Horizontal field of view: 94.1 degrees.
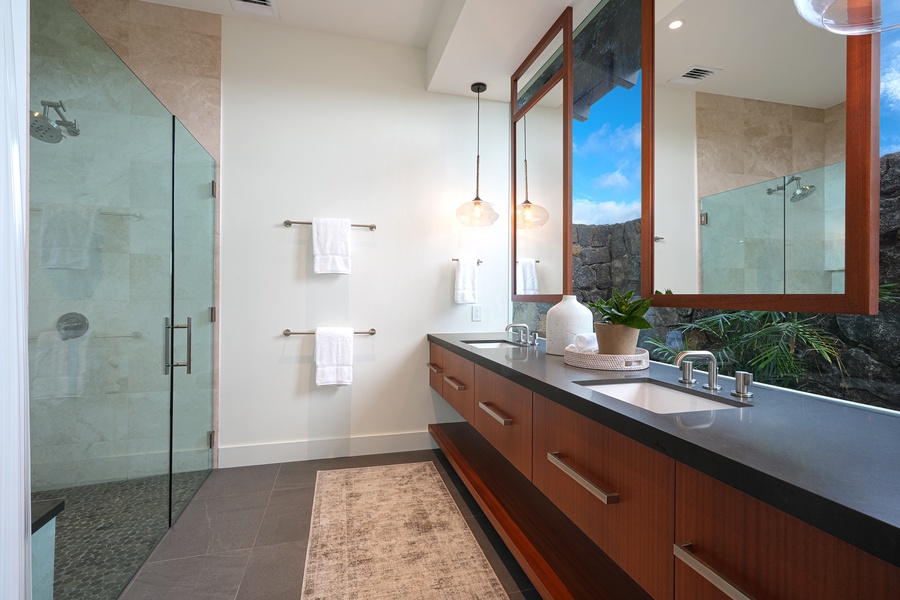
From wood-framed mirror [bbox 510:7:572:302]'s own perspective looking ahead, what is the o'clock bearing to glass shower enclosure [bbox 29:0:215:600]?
The glass shower enclosure is roughly at 12 o'clock from the wood-framed mirror.

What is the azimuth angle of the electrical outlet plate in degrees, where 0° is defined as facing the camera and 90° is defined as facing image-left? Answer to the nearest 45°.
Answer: approximately 0°

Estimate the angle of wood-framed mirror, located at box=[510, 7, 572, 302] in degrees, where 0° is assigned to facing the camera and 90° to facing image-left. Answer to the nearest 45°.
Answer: approximately 45°

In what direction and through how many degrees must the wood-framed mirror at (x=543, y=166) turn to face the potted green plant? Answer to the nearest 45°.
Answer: approximately 45° to its left

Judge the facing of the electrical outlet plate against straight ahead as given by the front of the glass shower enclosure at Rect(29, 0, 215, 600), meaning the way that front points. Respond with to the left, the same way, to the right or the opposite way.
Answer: to the right

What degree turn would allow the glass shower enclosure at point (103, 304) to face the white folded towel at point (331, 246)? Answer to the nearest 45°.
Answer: approximately 90° to its left
